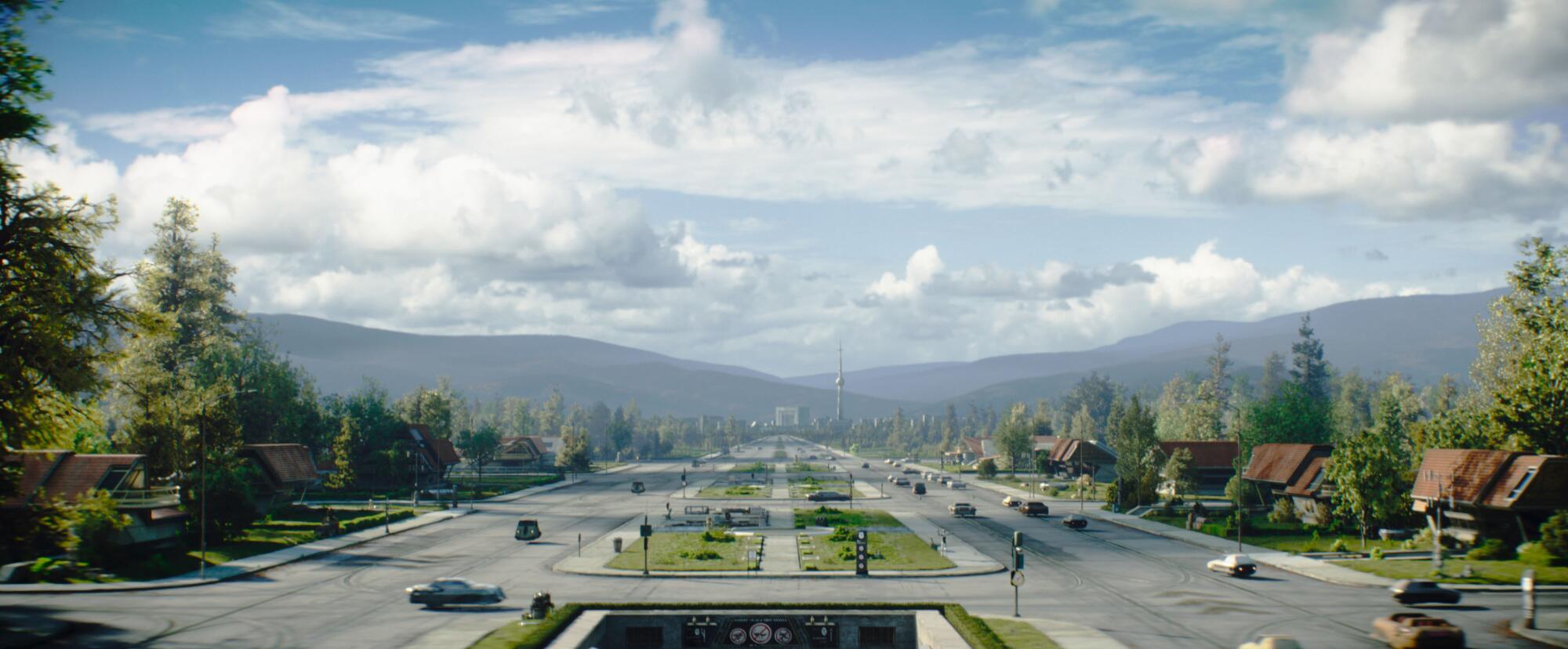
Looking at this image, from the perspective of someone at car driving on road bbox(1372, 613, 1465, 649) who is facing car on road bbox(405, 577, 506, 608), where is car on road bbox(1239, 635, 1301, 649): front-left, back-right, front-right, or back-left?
front-left

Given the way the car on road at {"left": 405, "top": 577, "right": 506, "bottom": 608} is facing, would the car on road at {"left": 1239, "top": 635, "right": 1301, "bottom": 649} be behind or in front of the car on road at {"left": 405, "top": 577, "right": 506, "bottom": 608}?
behind

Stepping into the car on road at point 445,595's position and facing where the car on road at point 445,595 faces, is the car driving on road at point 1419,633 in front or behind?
behind
